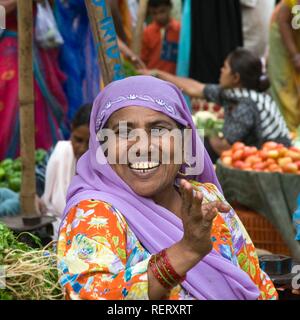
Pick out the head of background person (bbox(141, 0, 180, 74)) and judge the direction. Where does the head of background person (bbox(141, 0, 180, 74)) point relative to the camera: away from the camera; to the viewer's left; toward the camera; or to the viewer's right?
toward the camera

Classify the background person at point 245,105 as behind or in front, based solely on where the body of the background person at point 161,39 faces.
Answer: in front

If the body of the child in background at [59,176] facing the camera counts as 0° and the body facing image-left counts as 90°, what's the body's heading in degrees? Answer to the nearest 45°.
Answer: approximately 315°

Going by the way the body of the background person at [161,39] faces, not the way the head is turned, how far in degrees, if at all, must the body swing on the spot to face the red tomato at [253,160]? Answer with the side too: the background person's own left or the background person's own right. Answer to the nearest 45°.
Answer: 0° — they already face it

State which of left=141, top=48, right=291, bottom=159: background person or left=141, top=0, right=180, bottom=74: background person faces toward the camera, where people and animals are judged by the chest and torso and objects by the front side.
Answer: left=141, top=0, right=180, bottom=74: background person

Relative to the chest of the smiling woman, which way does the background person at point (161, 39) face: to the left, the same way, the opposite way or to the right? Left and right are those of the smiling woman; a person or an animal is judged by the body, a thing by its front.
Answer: the same way

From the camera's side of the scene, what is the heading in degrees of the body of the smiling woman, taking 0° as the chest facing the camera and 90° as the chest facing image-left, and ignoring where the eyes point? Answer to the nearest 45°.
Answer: approximately 0°

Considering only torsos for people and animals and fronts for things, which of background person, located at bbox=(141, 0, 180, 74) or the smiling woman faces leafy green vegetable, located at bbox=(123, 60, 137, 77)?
the background person

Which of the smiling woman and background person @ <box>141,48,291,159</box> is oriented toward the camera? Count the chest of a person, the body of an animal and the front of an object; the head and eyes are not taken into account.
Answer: the smiling woman

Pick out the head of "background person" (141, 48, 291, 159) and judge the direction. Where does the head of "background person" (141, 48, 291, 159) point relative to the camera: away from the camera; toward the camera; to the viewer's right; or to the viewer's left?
to the viewer's left

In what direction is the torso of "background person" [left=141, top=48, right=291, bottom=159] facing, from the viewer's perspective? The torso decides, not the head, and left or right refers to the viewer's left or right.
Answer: facing away from the viewer and to the left of the viewer

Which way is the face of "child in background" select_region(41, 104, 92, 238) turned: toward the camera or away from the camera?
toward the camera

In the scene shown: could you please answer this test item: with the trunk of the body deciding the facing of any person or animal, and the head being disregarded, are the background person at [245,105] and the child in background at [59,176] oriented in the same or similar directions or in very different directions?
very different directions

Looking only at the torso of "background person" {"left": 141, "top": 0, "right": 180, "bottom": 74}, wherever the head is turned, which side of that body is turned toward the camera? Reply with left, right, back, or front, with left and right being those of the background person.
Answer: front

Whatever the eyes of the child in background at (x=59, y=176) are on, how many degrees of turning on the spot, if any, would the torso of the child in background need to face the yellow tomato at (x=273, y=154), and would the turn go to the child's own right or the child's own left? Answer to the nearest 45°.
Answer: approximately 45° to the child's own left

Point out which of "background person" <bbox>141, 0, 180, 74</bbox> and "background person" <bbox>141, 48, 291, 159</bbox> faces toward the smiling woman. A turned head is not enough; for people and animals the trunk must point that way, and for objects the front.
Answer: "background person" <bbox>141, 0, 180, 74</bbox>
